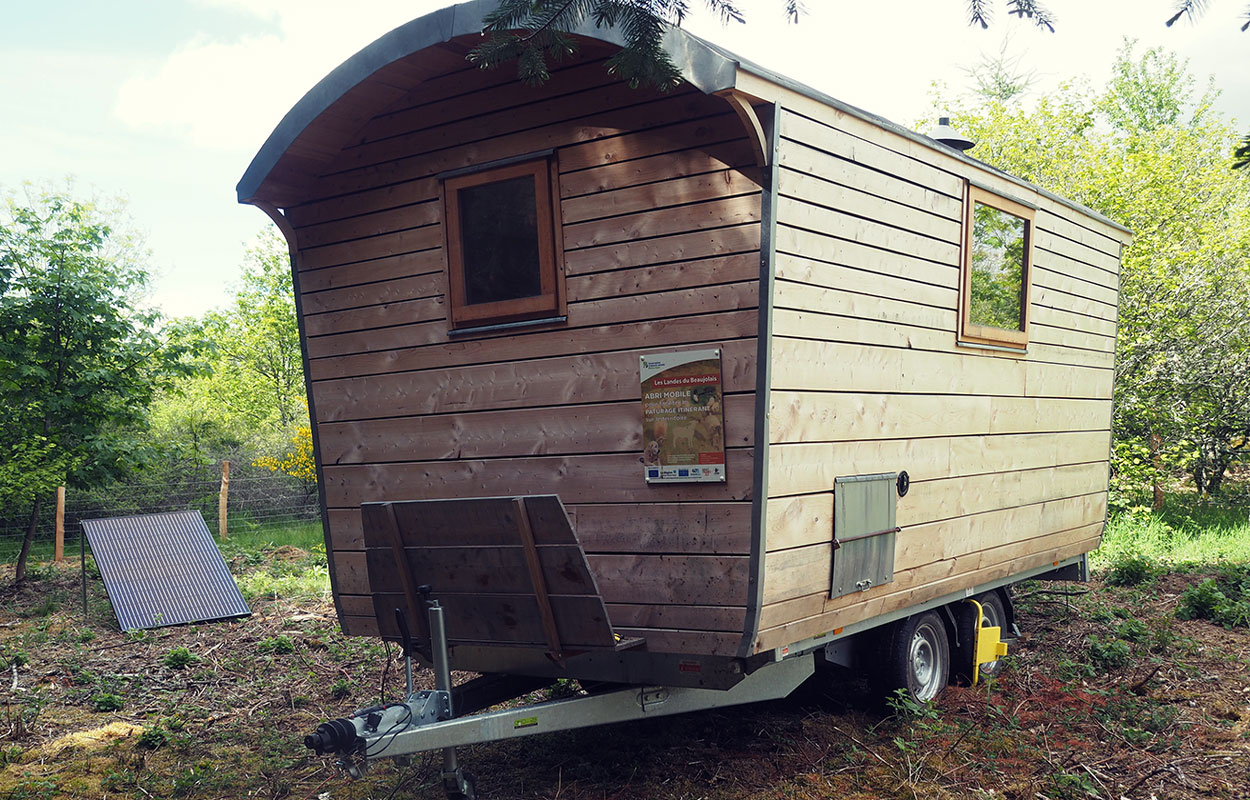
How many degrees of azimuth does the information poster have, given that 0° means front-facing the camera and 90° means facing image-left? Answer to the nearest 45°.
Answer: approximately 45°

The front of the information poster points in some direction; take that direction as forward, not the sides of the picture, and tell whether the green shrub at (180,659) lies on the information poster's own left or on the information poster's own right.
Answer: on the information poster's own right

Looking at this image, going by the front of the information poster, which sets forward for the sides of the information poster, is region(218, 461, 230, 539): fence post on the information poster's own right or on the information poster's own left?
on the information poster's own right

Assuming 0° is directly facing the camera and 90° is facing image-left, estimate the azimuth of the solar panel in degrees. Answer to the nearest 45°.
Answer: approximately 315°

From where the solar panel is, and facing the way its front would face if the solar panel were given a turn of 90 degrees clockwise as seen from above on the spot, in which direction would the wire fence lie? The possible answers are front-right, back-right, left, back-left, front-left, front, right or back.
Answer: back-right

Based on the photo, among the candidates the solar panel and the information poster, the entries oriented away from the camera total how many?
0

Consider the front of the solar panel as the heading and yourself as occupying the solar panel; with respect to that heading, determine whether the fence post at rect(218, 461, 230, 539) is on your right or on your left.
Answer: on your left
